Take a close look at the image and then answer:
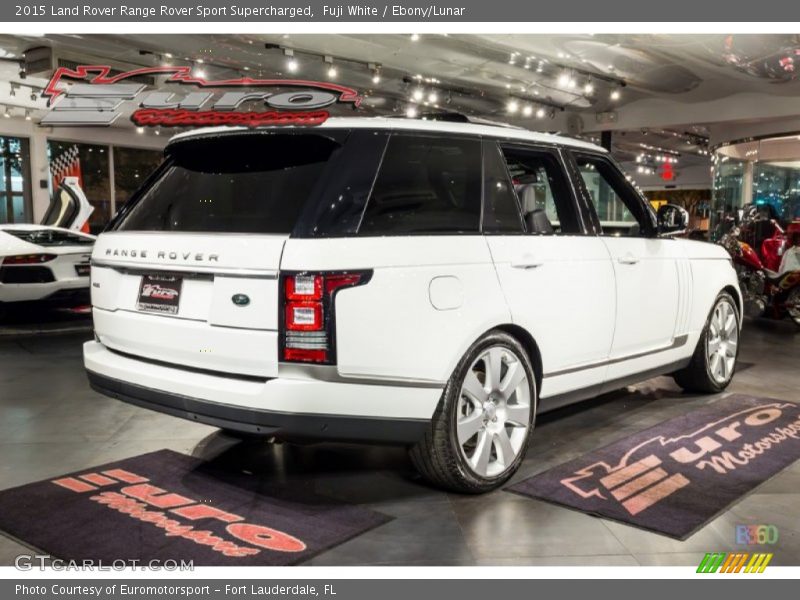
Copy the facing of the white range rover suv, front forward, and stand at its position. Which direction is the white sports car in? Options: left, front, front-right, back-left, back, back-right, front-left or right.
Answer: left

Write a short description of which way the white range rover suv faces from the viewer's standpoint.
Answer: facing away from the viewer and to the right of the viewer

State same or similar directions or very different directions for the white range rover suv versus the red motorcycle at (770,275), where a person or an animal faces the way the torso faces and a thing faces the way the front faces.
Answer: very different directions

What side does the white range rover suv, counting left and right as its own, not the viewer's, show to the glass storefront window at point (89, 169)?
left

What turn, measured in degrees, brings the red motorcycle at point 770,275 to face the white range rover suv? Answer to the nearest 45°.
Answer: approximately 45° to its left

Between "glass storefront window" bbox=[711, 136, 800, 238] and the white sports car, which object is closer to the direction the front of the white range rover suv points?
the glass storefront window

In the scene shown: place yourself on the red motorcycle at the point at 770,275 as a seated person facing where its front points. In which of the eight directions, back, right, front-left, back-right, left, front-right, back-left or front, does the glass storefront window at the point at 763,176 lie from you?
back-right

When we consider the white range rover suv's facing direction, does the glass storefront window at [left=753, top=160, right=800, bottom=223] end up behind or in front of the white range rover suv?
in front

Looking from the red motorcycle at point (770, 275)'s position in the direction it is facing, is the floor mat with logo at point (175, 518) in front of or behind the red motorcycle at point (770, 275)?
in front

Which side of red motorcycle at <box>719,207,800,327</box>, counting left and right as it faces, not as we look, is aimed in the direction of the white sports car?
front

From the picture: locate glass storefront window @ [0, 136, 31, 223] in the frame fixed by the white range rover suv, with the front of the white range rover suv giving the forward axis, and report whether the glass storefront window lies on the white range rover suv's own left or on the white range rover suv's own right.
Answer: on the white range rover suv's own left
